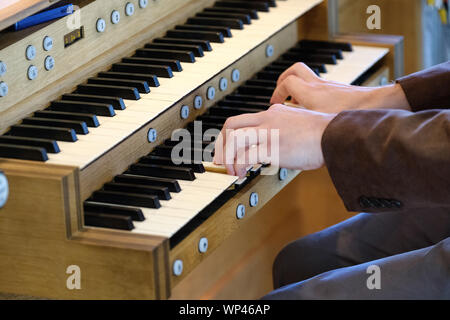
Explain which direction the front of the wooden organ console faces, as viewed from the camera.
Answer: facing the viewer and to the right of the viewer
